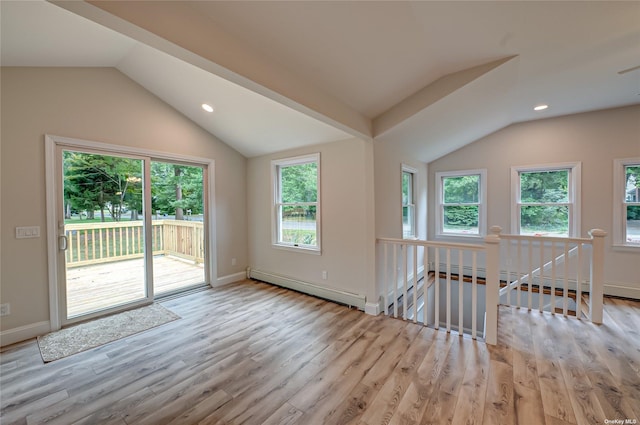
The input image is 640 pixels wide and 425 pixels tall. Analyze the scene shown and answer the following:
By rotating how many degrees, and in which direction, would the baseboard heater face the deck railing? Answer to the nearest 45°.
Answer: approximately 45° to its right

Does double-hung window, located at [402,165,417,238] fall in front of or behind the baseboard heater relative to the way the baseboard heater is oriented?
behind

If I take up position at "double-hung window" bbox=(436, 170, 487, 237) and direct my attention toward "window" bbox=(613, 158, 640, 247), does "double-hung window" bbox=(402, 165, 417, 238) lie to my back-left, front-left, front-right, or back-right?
back-right

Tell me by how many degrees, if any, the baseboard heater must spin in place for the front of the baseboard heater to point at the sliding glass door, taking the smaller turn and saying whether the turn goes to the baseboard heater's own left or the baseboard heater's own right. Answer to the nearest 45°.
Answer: approximately 45° to the baseboard heater's own right

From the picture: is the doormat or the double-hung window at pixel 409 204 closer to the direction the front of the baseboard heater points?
the doormat

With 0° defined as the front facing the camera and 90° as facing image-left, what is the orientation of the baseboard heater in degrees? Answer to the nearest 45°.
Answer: approximately 45°

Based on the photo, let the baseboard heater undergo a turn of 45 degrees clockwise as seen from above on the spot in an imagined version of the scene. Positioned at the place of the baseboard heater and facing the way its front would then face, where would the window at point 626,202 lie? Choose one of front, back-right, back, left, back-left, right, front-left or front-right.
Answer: back

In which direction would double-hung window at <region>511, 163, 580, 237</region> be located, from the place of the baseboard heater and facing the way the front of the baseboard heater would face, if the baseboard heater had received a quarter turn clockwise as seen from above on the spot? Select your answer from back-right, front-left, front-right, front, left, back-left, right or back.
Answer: back-right

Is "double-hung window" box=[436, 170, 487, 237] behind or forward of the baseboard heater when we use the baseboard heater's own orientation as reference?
behind
